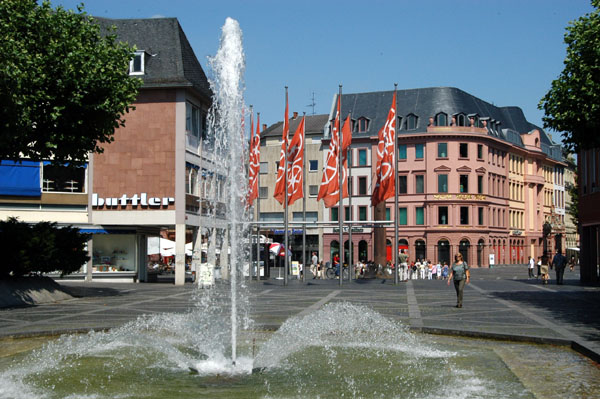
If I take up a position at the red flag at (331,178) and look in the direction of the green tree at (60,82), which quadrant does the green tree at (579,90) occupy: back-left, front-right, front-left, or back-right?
front-left

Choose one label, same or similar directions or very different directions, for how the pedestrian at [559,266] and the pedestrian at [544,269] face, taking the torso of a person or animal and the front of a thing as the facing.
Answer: same or similar directions

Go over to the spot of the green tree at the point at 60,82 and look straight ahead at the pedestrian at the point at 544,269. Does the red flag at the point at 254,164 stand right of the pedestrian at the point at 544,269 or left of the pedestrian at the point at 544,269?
left

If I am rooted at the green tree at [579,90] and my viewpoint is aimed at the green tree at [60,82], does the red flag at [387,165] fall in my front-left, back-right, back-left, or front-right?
front-right

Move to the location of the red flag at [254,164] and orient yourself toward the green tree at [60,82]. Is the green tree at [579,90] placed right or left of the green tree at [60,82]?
left

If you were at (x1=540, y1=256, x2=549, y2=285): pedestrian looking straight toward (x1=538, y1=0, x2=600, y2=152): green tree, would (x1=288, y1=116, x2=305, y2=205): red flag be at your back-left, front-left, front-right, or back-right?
front-right

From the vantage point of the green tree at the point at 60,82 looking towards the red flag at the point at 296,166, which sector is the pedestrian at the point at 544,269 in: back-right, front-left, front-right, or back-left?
front-right
